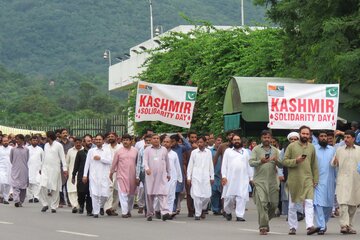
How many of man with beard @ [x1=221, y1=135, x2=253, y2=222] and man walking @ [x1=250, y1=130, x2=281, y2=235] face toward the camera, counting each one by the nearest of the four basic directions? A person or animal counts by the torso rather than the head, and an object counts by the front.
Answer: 2

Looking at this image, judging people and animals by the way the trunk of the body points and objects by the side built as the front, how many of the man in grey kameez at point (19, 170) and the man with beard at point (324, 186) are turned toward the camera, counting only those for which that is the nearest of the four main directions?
2

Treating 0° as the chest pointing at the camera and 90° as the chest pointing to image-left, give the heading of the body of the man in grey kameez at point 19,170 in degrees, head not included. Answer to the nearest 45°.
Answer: approximately 0°

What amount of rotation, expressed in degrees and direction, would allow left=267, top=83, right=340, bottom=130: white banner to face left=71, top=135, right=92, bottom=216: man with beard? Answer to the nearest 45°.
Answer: approximately 90° to its right
